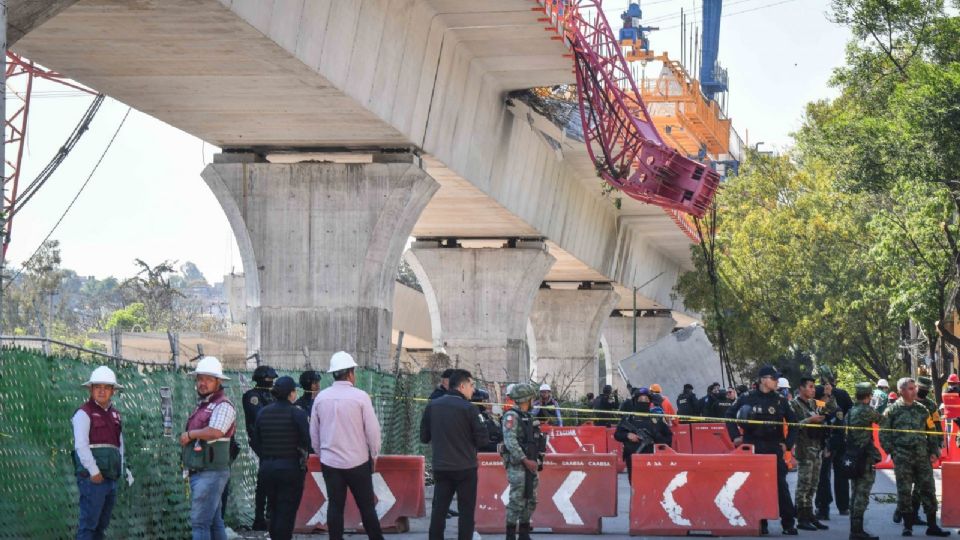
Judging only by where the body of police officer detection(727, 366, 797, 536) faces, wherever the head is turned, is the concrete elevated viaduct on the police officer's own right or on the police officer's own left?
on the police officer's own right

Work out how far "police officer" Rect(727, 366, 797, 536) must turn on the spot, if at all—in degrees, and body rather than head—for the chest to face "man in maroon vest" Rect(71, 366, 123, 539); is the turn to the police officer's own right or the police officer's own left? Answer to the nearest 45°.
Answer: approximately 45° to the police officer's own right

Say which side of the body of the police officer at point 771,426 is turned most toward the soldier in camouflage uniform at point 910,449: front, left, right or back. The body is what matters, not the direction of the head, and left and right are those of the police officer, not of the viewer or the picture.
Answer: left

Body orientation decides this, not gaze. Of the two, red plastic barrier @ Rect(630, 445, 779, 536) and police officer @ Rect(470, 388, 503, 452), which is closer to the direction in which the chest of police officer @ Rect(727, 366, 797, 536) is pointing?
the red plastic barrier
